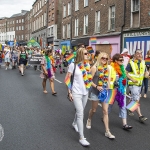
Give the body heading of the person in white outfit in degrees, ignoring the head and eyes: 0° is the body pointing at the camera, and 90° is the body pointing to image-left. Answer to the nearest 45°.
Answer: approximately 315°

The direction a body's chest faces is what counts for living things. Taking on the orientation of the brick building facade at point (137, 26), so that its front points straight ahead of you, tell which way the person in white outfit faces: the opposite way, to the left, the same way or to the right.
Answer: to the left

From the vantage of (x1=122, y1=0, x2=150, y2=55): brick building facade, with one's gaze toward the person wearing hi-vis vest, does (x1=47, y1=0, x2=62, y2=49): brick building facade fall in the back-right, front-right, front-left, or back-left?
back-right

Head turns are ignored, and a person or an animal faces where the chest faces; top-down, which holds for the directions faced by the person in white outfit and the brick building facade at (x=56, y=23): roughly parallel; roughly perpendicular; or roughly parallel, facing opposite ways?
roughly perpendicular

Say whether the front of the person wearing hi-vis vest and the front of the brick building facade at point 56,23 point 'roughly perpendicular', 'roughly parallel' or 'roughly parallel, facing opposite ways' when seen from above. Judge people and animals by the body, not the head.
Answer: roughly perpendicular

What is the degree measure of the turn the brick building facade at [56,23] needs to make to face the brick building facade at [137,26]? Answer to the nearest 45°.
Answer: approximately 45° to its left

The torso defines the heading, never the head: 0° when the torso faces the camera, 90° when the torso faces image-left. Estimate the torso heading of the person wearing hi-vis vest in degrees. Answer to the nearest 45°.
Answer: approximately 315°

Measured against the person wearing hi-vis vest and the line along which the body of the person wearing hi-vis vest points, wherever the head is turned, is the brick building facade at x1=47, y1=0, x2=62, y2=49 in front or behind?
behind

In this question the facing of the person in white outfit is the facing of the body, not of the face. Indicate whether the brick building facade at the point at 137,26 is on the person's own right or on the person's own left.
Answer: on the person's own left

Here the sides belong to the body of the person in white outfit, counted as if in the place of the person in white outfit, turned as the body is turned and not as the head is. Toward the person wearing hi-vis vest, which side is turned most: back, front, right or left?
left
